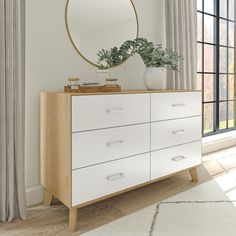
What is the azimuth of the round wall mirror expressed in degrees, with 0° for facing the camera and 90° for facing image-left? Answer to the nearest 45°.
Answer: approximately 315°

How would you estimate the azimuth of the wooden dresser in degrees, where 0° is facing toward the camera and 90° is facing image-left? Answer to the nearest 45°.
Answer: approximately 315°

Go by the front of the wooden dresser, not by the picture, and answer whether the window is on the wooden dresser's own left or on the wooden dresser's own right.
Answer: on the wooden dresser's own left

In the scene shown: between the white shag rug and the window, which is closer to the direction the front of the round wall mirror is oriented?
the white shag rug

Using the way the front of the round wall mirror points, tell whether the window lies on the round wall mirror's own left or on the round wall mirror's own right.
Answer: on the round wall mirror's own left

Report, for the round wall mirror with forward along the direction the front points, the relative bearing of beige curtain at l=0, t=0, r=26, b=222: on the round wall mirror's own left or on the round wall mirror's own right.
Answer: on the round wall mirror's own right

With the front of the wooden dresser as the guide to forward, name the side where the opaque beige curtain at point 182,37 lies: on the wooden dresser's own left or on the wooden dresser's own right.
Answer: on the wooden dresser's own left
